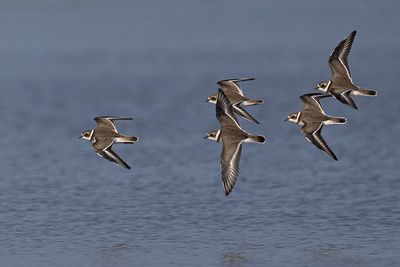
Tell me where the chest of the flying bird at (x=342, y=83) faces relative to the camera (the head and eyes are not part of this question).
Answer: to the viewer's left

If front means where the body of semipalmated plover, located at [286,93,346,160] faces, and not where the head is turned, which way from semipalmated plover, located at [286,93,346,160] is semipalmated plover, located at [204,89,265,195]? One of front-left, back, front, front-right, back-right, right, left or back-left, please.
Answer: front

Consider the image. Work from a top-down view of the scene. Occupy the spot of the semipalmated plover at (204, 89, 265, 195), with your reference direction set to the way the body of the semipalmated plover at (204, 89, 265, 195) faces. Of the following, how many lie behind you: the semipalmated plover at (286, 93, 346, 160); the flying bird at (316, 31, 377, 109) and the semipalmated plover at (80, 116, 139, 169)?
2

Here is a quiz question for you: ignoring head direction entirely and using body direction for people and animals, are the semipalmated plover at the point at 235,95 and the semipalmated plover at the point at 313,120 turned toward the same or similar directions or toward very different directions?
same or similar directions

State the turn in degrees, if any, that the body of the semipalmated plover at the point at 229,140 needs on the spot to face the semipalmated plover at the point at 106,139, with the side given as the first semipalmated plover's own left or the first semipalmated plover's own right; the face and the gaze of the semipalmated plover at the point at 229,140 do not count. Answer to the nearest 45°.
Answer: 0° — it already faces it

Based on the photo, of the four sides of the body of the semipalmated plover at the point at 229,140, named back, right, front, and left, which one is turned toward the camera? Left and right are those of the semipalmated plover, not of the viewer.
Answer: left

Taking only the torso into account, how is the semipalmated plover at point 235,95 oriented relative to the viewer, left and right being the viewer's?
facing to the left of the viewer

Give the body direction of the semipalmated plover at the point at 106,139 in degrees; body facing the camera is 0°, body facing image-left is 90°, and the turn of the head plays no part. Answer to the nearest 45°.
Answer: approximately 90°

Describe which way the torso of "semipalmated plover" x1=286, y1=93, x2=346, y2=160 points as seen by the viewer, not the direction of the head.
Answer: to the viewer's left

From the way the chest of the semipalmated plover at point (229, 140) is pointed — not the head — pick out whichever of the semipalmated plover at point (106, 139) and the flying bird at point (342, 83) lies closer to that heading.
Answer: the semipalmated plover

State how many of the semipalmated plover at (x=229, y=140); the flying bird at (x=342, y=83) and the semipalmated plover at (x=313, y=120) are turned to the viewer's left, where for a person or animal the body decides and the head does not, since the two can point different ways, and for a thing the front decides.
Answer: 3
